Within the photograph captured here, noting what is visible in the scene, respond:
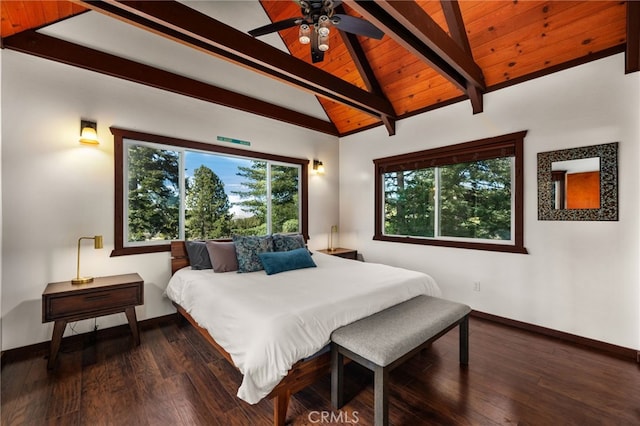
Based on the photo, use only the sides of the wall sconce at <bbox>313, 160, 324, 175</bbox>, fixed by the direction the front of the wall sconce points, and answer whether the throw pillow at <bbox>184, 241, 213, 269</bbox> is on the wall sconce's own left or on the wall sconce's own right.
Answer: on the wall sconce's own right

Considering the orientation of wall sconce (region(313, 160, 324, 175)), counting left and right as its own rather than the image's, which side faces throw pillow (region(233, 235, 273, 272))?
right

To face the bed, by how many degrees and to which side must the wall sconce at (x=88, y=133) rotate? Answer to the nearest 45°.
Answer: approximately 45° to its left

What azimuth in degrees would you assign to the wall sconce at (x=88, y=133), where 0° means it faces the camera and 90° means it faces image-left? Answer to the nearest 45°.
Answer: approximately 0°

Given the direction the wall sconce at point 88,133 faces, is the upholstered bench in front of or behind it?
in front

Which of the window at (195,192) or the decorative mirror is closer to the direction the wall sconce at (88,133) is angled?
the decorative mirror

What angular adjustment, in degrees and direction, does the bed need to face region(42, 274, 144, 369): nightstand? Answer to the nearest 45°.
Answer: approximately 135° to its right

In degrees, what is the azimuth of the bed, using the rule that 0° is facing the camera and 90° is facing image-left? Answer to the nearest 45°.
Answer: approximately 315°

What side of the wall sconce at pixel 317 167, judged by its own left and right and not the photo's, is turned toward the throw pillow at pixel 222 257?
right

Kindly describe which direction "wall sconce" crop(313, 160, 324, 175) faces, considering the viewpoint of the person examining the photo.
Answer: facing the viewer and to the right of the viewer

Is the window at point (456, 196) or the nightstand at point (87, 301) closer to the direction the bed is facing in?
the window
